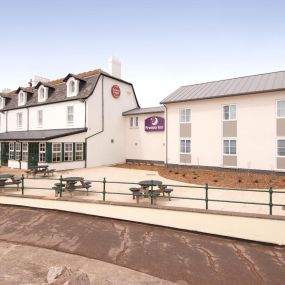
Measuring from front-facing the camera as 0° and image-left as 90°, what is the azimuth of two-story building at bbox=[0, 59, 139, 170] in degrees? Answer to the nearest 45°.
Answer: approximately 45°

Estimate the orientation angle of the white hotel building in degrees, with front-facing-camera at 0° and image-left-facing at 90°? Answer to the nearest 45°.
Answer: approximately 45°
